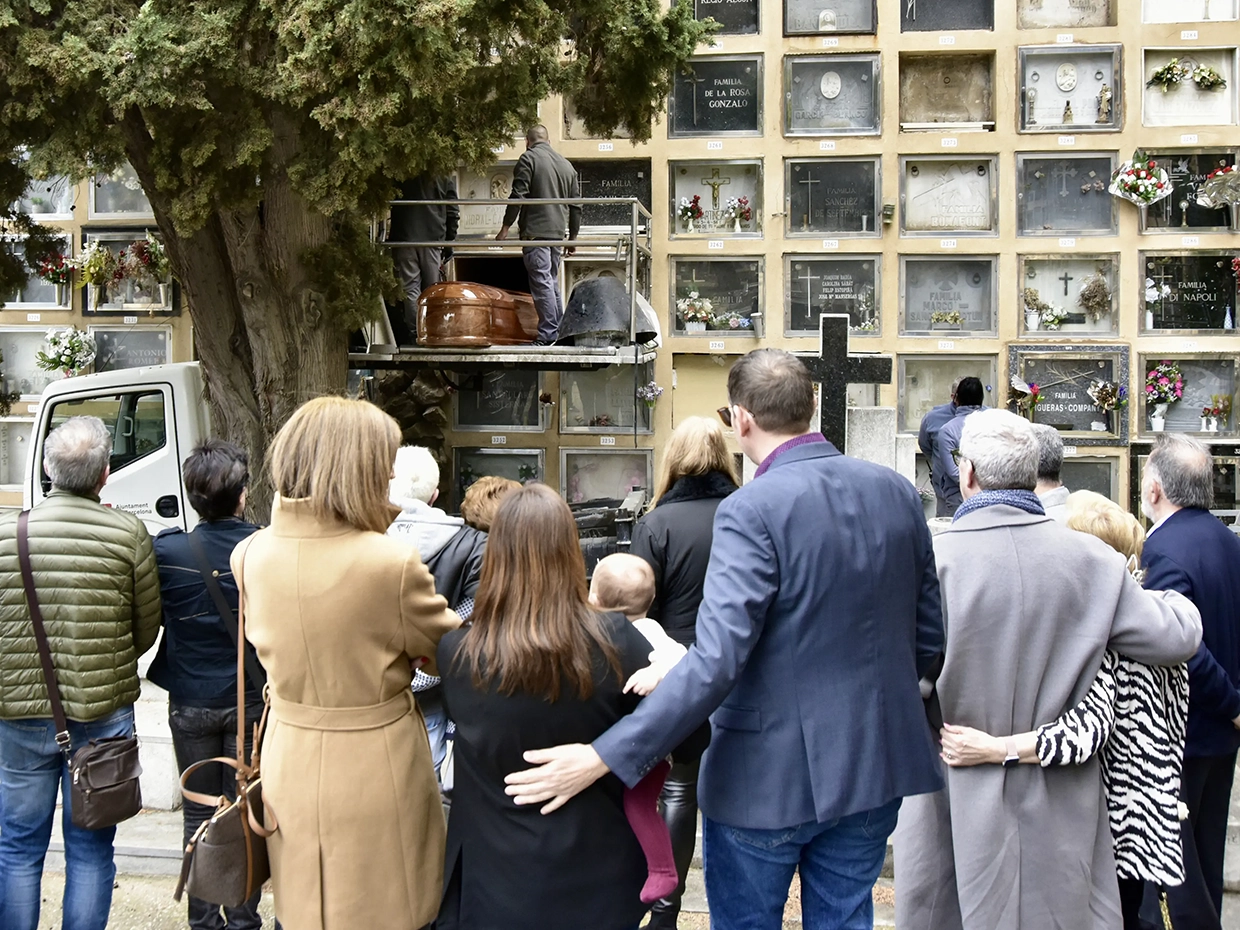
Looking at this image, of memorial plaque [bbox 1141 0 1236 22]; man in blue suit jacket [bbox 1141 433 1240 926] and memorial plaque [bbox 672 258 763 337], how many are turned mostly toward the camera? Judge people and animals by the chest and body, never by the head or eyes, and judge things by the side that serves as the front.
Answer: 2

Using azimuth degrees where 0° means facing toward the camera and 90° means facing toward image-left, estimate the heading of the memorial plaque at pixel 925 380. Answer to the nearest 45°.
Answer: approximately 0°

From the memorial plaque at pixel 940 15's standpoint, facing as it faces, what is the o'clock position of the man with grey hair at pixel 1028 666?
The man with grey hair is roughly at 12 o'clock from the memorial plaque.

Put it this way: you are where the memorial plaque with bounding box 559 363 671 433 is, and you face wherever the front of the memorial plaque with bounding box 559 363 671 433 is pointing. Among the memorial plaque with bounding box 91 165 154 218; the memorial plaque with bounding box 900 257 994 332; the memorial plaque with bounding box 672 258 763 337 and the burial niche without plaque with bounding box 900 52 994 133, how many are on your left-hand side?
3

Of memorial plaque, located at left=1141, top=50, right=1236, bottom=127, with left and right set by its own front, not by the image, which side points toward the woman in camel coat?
front

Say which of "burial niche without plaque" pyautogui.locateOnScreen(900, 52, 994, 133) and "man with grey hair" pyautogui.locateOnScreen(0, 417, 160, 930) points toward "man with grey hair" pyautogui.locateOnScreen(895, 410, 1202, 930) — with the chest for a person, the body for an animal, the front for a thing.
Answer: the burial niche without plaque

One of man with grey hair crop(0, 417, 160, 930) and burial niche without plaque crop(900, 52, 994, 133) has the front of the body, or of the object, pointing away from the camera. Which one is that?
the man with grey hair

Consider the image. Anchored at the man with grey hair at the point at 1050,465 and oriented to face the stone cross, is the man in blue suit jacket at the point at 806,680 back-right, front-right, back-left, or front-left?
back-left

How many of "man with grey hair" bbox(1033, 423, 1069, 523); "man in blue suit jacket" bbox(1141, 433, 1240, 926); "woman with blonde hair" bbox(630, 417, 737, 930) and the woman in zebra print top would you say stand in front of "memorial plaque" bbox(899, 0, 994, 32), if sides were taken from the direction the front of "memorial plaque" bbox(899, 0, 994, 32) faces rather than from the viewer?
4

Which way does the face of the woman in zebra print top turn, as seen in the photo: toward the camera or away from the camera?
away from the camera

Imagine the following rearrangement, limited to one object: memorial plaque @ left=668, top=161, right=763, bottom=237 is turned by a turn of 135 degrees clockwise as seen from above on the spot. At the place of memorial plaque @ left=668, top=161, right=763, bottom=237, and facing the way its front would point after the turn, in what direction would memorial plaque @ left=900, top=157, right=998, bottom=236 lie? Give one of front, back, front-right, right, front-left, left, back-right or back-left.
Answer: back-right

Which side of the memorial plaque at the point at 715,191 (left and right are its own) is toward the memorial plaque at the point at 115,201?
right
